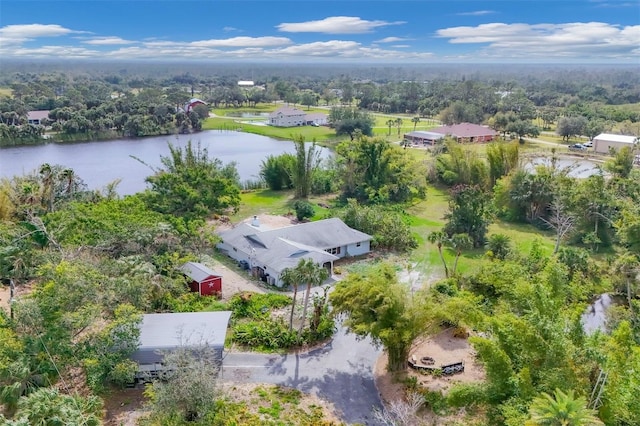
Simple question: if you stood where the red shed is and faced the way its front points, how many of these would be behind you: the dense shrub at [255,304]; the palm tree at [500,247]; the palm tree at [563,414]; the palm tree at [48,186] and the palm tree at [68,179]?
2

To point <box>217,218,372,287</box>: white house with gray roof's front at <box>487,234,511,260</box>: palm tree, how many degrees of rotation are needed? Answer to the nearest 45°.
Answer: approximately 45° to its left

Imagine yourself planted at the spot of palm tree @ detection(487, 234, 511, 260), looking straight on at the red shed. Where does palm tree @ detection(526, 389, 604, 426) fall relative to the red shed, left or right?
left

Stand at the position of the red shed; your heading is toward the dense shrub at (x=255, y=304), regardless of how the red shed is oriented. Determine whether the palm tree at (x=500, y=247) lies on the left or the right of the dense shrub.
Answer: left

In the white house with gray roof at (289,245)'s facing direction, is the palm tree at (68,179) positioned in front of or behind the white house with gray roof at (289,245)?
behind

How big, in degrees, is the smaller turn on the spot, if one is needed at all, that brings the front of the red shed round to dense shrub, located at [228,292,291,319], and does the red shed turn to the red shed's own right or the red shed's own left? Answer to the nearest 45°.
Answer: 0° — it already faces it

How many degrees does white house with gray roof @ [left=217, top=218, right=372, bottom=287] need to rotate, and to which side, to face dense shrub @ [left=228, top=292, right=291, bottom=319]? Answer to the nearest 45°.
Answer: approximately 45° to its right

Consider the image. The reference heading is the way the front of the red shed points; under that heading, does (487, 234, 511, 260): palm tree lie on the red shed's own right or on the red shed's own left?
on the red shed's own left

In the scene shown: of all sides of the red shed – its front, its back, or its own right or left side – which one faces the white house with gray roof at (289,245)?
left

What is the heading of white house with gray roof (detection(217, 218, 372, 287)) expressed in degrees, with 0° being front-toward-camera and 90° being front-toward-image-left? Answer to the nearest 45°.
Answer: approximately 315°

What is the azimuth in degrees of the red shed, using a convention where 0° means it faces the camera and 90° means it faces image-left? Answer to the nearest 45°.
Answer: approximately 315°

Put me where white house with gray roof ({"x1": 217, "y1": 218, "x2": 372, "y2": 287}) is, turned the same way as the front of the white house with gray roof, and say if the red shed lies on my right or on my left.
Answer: on my right
